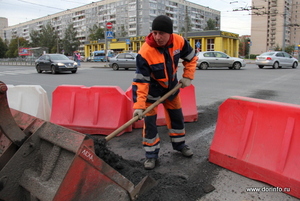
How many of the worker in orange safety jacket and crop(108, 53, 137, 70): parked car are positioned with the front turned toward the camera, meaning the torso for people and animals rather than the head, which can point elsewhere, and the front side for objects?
1

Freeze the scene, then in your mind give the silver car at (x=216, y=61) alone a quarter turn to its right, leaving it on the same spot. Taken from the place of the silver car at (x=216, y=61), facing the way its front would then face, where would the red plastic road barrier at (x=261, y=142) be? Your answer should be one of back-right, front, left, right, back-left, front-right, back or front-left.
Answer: front

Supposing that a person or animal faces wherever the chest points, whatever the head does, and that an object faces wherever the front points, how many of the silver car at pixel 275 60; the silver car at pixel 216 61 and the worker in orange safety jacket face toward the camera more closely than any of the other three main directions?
1

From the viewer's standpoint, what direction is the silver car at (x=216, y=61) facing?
to the viewer's right

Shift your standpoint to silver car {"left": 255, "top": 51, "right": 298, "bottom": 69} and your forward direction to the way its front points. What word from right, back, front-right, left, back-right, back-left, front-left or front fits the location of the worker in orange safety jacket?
back-right

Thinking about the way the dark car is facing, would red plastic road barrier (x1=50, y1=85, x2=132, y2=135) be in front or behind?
in front

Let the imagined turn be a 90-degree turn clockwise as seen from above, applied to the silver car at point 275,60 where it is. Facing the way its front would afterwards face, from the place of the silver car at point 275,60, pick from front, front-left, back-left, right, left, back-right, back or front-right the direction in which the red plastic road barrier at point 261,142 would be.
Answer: front-right

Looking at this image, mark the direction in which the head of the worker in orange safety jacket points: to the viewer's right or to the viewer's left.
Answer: to the viewer's left

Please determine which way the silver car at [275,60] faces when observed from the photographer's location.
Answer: facing away from the viewer and to the right of the viewer
